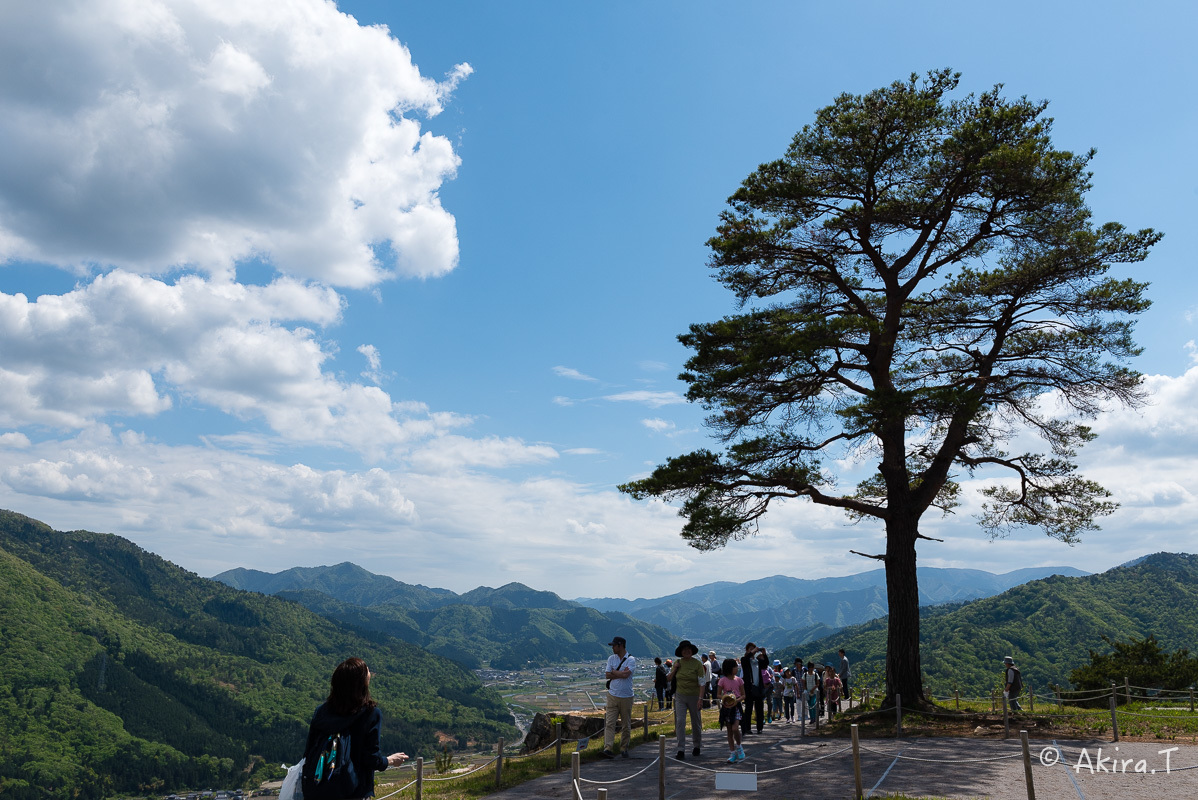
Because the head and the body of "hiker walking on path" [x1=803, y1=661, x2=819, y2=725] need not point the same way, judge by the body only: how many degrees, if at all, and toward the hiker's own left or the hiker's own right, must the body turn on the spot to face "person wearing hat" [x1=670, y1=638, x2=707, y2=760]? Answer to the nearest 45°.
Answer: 0° — they already face them

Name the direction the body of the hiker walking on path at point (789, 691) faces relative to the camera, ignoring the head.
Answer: toward the camera

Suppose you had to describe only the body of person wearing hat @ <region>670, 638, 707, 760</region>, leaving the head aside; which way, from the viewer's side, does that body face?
toward the camera

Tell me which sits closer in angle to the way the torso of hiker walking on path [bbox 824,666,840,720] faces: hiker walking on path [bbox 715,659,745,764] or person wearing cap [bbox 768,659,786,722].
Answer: the hiker walking on path

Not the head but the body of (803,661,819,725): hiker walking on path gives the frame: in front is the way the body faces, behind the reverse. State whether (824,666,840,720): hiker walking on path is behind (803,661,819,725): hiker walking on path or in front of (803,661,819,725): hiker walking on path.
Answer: behind

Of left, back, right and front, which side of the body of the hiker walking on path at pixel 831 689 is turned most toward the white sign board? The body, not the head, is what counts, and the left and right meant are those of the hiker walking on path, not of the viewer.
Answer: front

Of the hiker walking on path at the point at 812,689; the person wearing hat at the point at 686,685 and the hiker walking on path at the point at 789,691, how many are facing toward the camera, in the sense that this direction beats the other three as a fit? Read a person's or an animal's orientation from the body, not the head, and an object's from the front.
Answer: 3

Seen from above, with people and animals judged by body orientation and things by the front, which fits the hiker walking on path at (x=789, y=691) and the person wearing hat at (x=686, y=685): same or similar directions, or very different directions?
same or similar directions

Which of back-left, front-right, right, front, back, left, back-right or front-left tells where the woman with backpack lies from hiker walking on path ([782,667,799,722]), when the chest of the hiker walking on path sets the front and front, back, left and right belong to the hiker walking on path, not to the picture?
front

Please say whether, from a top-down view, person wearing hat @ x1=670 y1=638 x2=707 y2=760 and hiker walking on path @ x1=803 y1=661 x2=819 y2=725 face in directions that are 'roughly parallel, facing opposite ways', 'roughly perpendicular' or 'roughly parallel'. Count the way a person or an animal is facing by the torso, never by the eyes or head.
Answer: roughly parallel
